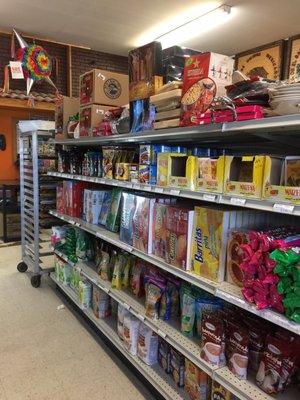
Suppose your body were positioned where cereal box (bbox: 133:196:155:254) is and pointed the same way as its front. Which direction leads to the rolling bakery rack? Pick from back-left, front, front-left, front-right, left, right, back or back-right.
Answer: right

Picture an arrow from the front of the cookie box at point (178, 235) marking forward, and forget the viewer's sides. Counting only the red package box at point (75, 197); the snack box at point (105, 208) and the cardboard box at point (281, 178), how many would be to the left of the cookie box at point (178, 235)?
1

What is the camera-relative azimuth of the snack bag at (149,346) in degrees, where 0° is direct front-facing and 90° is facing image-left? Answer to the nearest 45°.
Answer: approximately 45°

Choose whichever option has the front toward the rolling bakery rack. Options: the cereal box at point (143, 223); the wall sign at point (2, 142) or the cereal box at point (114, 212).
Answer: the wall sign

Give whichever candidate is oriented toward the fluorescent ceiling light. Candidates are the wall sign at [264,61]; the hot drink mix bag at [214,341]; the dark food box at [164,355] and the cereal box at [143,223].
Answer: the wall sign

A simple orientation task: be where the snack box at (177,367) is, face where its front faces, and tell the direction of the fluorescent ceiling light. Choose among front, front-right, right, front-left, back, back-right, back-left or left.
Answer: back-right

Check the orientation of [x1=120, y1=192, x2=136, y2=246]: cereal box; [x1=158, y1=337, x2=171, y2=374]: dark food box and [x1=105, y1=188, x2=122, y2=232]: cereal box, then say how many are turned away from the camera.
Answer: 0

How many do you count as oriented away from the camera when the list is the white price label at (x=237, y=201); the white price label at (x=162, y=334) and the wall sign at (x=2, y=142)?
0

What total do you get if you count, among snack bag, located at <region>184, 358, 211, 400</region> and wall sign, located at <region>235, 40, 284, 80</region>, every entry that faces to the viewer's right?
0

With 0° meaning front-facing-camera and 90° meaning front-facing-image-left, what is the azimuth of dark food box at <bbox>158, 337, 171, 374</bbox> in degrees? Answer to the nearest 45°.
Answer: approximately 45°

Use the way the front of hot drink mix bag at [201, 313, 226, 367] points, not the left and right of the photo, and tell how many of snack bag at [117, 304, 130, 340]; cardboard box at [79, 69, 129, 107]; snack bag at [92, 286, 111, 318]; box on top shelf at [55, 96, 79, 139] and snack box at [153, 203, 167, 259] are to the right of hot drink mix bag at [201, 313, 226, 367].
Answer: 5
